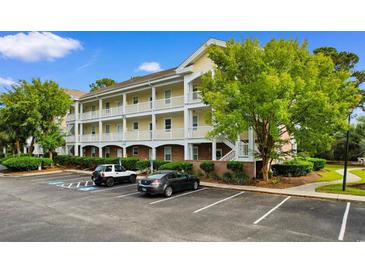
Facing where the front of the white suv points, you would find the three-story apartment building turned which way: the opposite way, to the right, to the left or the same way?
the opposite way

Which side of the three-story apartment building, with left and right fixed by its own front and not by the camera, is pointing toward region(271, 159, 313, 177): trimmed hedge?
left

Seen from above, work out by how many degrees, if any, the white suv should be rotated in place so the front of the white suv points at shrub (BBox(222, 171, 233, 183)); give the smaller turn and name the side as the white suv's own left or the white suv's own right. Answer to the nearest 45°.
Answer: approximately 45° to the white suv's own right

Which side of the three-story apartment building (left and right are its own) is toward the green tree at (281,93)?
left

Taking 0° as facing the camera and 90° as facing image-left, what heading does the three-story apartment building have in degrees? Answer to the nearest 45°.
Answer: approximately 45°

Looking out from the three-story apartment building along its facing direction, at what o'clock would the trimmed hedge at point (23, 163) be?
The trimmed hedge is roughly at 2 o'clock from the three-story apartment building.

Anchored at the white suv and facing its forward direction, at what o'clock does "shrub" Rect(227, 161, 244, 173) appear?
The shrub is roughly at 2 o'clock from the white suv.
